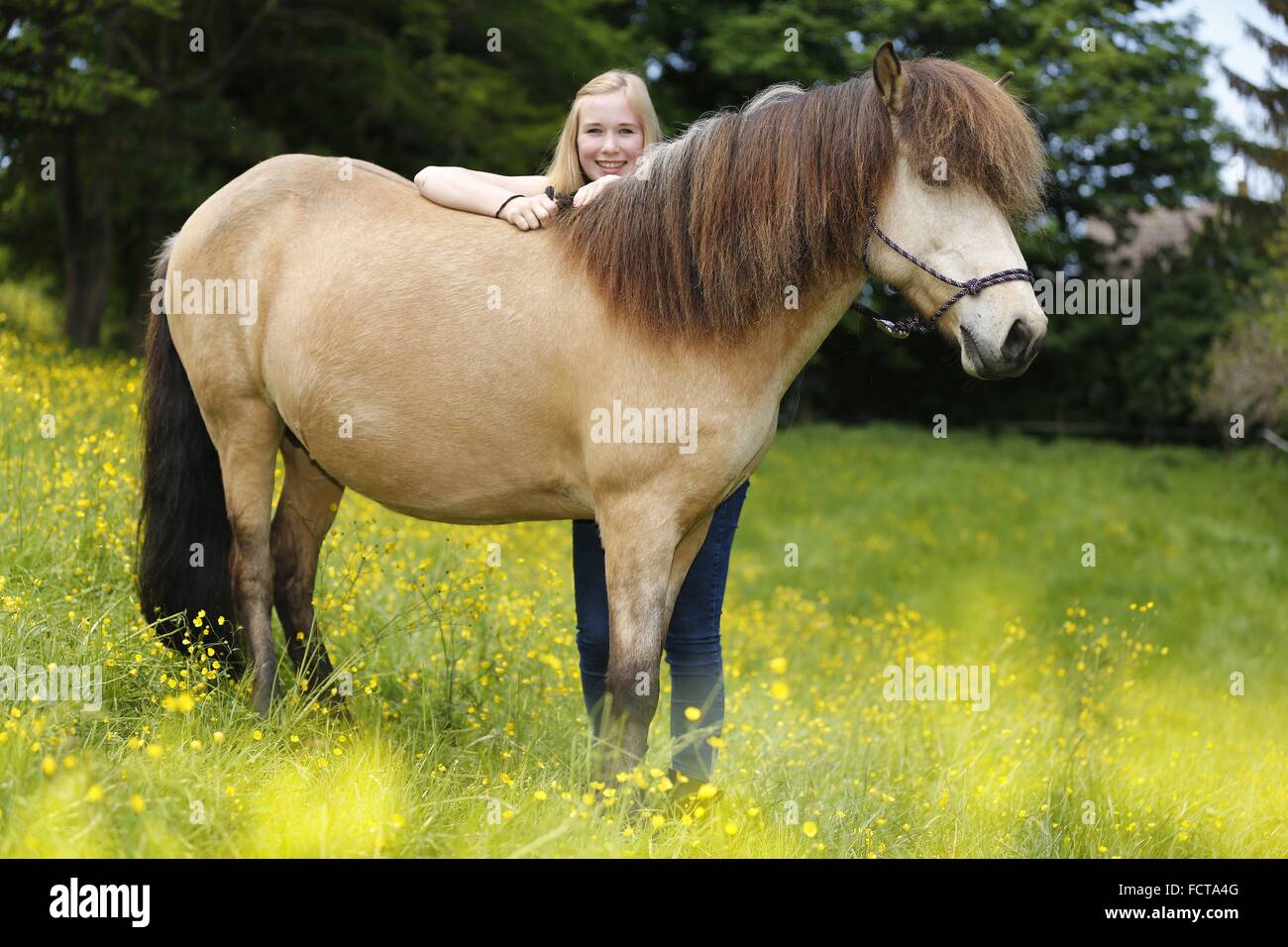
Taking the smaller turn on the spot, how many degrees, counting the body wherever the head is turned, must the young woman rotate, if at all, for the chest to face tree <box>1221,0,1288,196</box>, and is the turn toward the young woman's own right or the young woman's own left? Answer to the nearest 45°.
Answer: approximately 135° to the young woman's own left

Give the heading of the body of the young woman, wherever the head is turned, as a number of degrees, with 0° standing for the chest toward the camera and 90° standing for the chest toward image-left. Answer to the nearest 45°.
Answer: approximately 0°

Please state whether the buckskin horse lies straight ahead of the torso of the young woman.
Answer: yes
